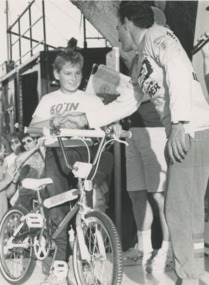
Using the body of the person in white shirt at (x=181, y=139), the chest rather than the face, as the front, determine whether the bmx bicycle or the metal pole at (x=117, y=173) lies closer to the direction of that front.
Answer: the bmx bicycle

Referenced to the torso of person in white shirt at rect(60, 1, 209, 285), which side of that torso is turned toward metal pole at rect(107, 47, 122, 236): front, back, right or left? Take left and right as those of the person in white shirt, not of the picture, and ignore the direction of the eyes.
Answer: right

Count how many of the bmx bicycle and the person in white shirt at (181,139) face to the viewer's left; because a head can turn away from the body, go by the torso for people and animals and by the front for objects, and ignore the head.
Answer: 1

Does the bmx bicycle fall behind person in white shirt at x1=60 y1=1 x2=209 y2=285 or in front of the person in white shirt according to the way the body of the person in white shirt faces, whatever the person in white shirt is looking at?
in front

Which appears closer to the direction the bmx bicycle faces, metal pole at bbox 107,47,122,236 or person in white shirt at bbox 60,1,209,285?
the person in white shirt

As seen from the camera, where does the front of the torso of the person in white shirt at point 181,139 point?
to the viewer's left

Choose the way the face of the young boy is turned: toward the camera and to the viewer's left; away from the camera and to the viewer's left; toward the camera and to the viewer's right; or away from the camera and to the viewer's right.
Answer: toward the camera and to the viewer's right
